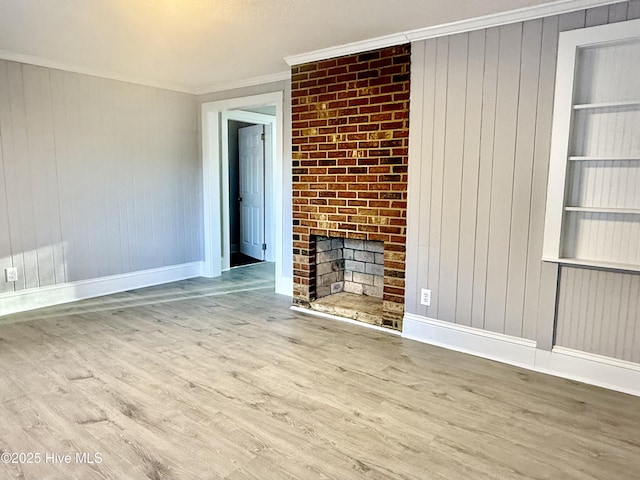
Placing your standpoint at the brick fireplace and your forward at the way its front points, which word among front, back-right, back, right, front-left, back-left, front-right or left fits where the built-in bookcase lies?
left

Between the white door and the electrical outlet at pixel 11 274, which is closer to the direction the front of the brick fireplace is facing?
the electrical outlet

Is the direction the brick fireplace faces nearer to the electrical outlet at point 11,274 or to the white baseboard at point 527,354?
the electrical outlet

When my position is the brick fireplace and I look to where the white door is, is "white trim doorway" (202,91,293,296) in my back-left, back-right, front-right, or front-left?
front-left

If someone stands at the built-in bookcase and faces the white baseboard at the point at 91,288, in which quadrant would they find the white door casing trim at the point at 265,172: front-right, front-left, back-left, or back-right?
front-right

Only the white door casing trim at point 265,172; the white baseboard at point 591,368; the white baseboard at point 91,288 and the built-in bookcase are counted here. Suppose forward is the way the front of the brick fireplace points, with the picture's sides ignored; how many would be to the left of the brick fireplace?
2

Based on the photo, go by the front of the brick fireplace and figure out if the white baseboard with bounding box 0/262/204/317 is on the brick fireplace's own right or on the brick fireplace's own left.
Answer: on the brick fireplace's own right

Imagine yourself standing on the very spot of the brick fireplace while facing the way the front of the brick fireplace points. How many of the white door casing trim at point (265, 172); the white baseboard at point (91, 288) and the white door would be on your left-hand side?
0

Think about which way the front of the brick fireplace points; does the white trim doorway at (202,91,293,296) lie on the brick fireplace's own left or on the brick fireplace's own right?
on the brick fireplace's own right

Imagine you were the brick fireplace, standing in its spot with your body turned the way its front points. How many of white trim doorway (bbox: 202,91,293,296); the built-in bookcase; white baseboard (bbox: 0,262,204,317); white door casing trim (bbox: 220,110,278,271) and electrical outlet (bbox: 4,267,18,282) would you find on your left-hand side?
1

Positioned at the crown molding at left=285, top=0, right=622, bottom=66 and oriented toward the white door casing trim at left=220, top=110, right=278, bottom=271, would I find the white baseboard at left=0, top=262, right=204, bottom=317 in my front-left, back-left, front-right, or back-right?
front-left

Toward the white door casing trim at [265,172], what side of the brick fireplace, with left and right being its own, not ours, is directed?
right

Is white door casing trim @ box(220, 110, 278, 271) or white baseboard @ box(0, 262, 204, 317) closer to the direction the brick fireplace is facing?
the white baseboard

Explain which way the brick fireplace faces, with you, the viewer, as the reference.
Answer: facing the viewer and to the left of the viewer

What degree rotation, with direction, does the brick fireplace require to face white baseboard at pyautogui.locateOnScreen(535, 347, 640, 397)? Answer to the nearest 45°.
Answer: approximately 90° to its left

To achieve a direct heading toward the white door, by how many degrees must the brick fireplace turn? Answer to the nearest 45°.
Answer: approximately 90° to its right
